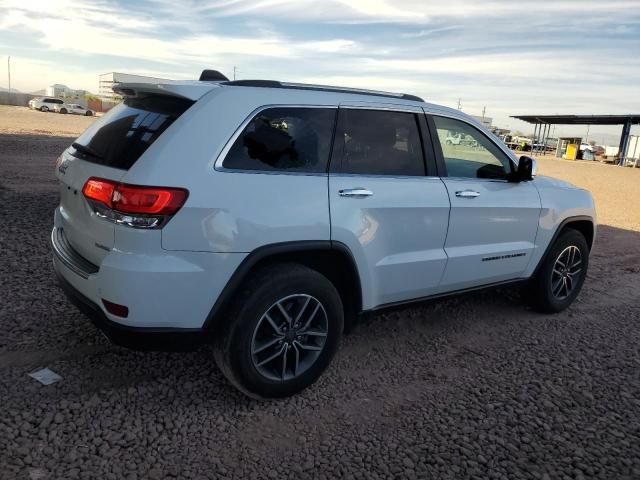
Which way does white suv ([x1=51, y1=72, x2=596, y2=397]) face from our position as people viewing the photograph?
facing away from the viewer and to the right of the viewer

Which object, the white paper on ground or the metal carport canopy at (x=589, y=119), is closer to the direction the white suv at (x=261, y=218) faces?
the metal carport canopy

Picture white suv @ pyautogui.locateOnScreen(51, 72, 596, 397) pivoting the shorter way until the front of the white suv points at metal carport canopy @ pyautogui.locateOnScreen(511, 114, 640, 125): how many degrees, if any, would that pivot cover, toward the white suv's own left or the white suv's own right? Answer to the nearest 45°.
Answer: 0° — it already faces it

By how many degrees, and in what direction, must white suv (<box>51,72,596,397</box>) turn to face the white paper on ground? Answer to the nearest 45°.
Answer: approximately 135° to its left

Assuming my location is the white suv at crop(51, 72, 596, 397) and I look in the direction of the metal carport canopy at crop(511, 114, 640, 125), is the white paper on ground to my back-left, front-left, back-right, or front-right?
back-left
